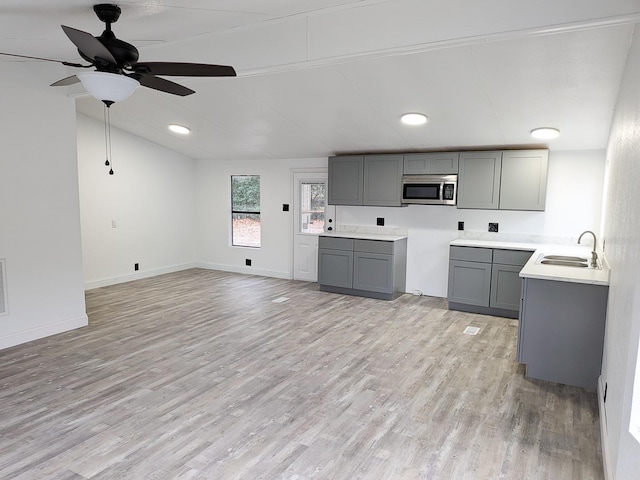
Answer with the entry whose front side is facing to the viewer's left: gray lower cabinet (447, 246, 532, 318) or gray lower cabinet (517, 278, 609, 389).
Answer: gray lower cabinet (517, 278, 609, 389)

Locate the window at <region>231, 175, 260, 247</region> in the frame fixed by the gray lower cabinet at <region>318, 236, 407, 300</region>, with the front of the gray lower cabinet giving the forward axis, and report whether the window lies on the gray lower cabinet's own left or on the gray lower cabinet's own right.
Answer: on the gray lower cabinet's own right

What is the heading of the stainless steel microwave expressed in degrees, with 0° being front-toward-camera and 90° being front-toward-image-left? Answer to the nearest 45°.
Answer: approximately 0°

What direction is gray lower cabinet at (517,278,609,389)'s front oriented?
to the viewer's left

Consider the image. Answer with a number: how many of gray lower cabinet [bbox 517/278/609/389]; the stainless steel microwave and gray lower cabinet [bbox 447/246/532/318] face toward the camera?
2

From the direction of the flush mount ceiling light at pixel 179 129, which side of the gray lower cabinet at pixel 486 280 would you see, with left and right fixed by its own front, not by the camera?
right

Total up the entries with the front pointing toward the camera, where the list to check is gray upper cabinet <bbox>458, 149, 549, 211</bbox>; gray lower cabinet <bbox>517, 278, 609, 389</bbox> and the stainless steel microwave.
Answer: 2
